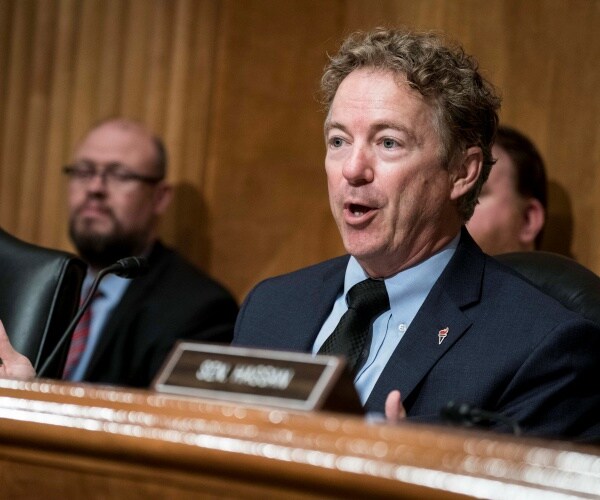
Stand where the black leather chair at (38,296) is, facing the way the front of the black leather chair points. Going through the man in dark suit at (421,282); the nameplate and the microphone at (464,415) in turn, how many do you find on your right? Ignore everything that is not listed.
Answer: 0

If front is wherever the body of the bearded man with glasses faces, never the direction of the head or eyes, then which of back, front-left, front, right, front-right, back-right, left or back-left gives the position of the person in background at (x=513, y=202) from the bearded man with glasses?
left

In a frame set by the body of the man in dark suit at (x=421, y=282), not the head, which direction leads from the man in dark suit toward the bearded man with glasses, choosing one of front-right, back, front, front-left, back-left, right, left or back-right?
right

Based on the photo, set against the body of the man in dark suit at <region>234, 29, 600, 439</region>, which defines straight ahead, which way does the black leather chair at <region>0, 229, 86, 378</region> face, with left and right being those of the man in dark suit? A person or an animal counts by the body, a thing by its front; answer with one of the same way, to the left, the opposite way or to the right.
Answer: the same way

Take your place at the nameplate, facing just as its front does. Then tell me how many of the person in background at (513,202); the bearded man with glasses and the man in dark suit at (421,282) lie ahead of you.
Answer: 0

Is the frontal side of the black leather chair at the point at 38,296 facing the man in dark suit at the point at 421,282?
no

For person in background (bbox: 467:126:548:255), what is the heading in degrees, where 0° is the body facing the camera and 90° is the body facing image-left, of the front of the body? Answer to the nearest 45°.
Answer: approximately 45°

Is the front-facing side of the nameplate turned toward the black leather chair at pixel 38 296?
no

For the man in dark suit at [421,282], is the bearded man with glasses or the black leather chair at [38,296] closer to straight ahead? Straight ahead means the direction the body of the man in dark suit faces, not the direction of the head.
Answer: the black leather chair

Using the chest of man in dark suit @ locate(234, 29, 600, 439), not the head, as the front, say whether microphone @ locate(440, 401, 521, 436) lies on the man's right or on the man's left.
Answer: on the man's left

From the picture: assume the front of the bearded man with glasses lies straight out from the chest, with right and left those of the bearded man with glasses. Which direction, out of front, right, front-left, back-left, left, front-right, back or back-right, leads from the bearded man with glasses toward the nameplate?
front-left

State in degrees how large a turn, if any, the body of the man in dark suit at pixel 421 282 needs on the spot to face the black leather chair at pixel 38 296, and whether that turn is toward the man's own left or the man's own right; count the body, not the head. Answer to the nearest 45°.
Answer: approximately 45° to the man's own right

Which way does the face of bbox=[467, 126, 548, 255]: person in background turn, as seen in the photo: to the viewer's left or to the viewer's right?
to the viewer's left

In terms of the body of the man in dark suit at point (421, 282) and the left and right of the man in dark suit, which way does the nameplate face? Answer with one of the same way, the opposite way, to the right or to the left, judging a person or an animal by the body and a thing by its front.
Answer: the same way

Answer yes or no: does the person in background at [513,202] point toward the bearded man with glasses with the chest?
no

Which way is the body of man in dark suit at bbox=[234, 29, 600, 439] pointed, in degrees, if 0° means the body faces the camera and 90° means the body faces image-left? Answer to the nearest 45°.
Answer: approximately 45°

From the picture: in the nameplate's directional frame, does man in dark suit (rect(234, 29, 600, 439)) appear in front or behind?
behind

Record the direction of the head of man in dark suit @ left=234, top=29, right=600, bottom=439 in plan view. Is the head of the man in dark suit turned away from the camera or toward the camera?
toward the camera
